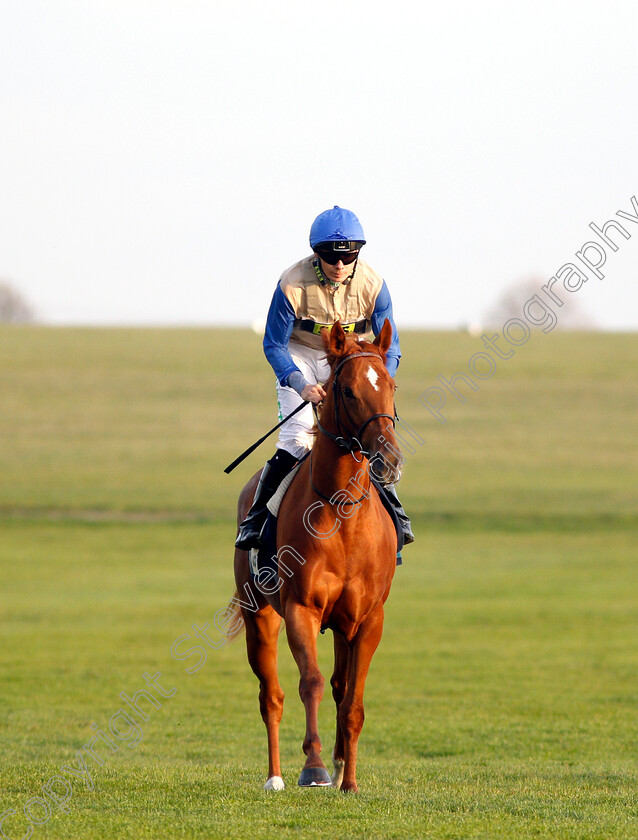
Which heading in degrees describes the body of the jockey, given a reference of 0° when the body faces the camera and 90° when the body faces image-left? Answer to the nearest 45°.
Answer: approximately 0°
